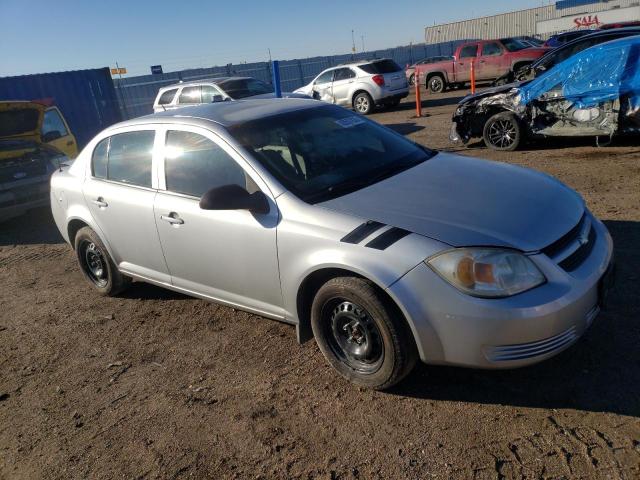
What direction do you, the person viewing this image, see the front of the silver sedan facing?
facing the viewer and to the right of the viewer

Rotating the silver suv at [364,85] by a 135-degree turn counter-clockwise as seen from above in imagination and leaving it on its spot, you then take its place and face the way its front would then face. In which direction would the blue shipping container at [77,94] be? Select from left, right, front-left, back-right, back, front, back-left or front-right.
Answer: right

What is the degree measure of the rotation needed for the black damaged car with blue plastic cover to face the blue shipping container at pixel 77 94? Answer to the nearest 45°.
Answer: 0° — it already faces it

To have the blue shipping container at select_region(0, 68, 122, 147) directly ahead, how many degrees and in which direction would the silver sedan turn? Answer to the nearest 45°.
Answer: approximately 180°

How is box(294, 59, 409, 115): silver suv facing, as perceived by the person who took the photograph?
facing away from the viewer and to the left of the viewer

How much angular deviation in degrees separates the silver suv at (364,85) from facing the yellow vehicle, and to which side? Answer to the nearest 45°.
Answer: approximately 90° to its left

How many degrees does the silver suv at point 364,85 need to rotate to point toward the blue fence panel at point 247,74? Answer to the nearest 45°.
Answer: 0° — it already faces it

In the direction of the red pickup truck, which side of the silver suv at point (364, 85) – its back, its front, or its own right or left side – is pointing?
right

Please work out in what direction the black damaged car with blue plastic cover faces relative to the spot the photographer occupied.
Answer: facing to the left of the viewer

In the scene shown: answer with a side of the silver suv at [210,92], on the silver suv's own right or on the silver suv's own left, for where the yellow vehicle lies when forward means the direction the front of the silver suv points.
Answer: on the silver suv's own right

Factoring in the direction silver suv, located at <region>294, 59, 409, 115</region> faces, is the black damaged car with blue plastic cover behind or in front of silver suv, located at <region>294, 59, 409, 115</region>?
behind
